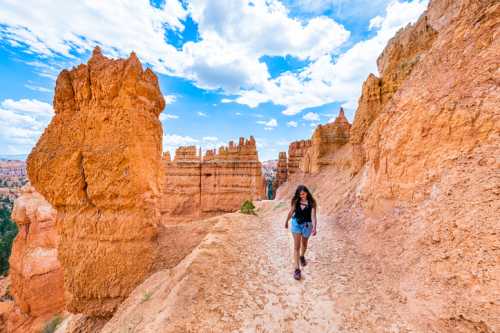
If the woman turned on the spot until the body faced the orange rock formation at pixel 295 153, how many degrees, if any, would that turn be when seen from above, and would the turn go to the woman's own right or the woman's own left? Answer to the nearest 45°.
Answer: approximately 180°

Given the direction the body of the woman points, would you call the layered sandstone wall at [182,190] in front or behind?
behind

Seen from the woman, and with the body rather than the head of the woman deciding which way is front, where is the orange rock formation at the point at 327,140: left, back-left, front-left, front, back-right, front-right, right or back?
back

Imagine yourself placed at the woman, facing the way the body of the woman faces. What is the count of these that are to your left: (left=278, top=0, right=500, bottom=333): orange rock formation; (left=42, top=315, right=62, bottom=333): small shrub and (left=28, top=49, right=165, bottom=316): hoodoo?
1

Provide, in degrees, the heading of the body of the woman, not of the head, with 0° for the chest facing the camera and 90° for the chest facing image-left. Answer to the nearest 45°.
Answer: approximately 0°

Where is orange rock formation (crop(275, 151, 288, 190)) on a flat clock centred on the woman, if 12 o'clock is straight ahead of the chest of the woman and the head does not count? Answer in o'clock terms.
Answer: The orange rock formation is roughly at 6 o'clock from the woman.

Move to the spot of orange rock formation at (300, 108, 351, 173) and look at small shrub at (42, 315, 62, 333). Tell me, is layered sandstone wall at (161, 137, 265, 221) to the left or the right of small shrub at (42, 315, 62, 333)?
right

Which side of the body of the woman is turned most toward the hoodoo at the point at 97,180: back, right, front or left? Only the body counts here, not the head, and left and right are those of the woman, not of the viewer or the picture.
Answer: right
